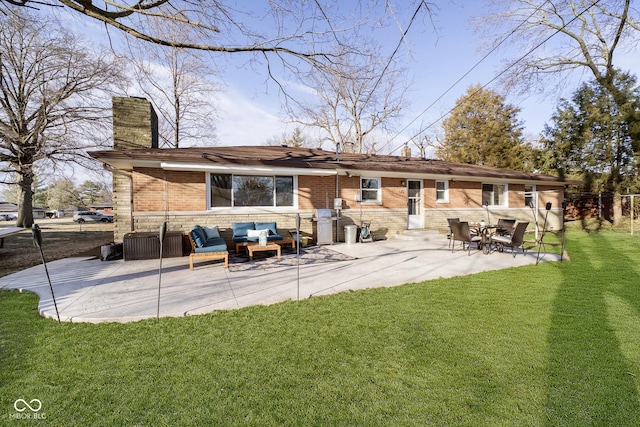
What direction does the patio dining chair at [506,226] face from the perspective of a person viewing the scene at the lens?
facing the viewer and to the left of the viewer

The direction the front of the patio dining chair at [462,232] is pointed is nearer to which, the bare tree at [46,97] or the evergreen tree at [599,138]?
the evergreen tree

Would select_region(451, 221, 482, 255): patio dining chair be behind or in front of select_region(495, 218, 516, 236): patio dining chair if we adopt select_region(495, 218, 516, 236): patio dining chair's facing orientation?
in front

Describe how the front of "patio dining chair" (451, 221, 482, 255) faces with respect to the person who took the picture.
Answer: facing away from the viewer and to the right of the viewer

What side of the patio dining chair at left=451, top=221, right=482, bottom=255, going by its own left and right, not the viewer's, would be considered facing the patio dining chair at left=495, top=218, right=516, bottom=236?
front

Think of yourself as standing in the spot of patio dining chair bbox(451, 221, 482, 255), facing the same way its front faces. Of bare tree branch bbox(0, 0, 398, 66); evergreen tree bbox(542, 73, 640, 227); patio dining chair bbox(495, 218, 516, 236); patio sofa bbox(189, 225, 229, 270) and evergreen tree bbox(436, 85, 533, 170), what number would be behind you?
2

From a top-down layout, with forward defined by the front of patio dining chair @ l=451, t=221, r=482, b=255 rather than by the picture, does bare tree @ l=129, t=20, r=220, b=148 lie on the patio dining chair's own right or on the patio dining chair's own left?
on the patio dining chair's own left
